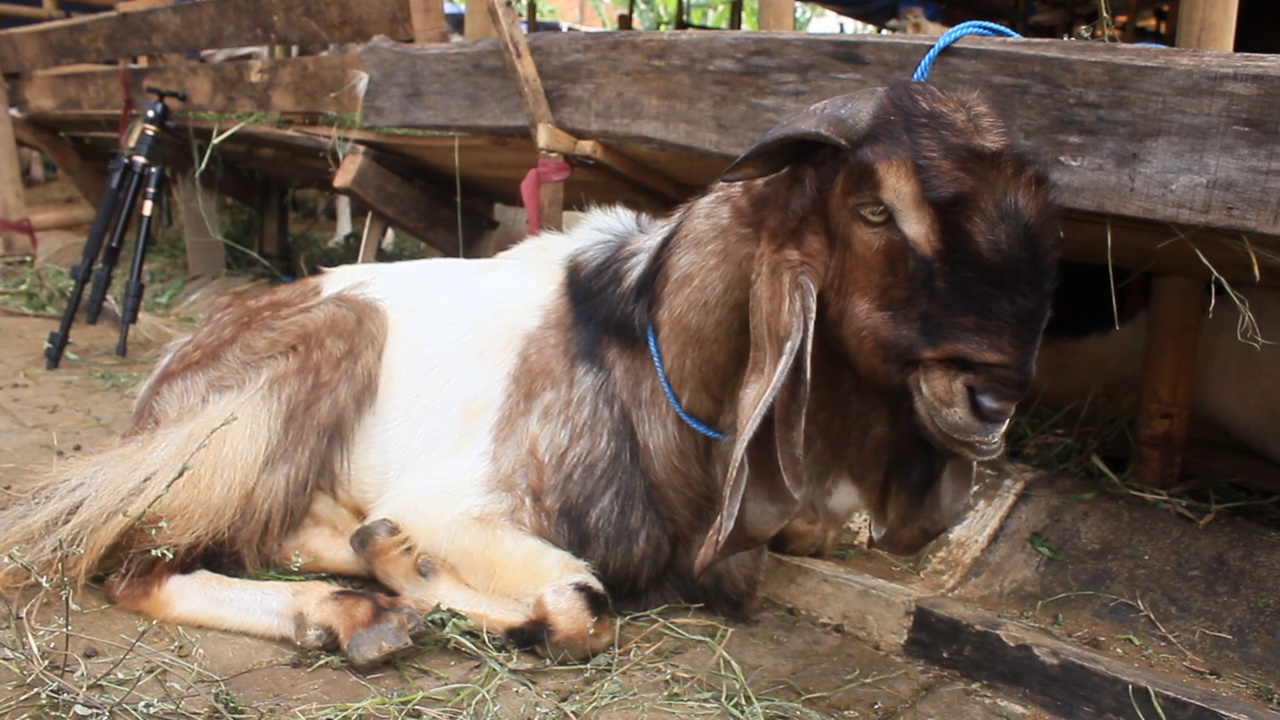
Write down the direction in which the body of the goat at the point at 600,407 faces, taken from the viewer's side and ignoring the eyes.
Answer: to the viewer's right

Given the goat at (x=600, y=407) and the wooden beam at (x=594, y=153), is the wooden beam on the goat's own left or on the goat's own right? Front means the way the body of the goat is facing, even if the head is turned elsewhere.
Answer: on the goat's own left

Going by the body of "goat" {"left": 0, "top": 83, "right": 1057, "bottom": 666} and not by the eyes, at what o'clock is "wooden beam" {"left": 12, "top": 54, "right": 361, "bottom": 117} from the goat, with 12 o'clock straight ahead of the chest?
The wooden beam is roughly at 8 o'clock from the goat.

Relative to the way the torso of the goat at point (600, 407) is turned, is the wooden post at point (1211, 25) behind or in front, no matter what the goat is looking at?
in front

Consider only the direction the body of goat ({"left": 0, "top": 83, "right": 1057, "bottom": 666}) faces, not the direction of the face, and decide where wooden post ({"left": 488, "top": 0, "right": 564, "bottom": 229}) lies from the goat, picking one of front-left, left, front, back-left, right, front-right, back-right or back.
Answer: left

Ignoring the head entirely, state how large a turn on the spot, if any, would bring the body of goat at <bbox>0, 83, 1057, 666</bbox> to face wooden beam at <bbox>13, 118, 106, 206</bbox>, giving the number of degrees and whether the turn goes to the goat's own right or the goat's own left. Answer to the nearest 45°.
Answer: approximately 135° to the goat's own left

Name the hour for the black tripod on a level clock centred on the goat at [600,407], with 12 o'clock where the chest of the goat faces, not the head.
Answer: The black tripod is roughly at 8 o'clock from the goat.

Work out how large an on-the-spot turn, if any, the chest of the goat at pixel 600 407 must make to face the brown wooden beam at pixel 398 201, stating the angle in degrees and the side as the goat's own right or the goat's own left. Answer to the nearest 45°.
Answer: approximately 90° to the goat's own left

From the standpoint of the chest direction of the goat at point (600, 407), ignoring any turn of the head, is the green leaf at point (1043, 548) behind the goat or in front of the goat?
in front
